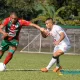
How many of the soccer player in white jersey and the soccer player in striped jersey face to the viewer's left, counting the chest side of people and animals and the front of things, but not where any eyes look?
1

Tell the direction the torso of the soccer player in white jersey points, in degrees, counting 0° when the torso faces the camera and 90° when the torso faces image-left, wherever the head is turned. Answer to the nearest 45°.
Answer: approximately 90°

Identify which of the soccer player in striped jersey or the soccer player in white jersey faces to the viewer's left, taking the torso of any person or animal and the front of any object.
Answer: the soccer player in white jersey
